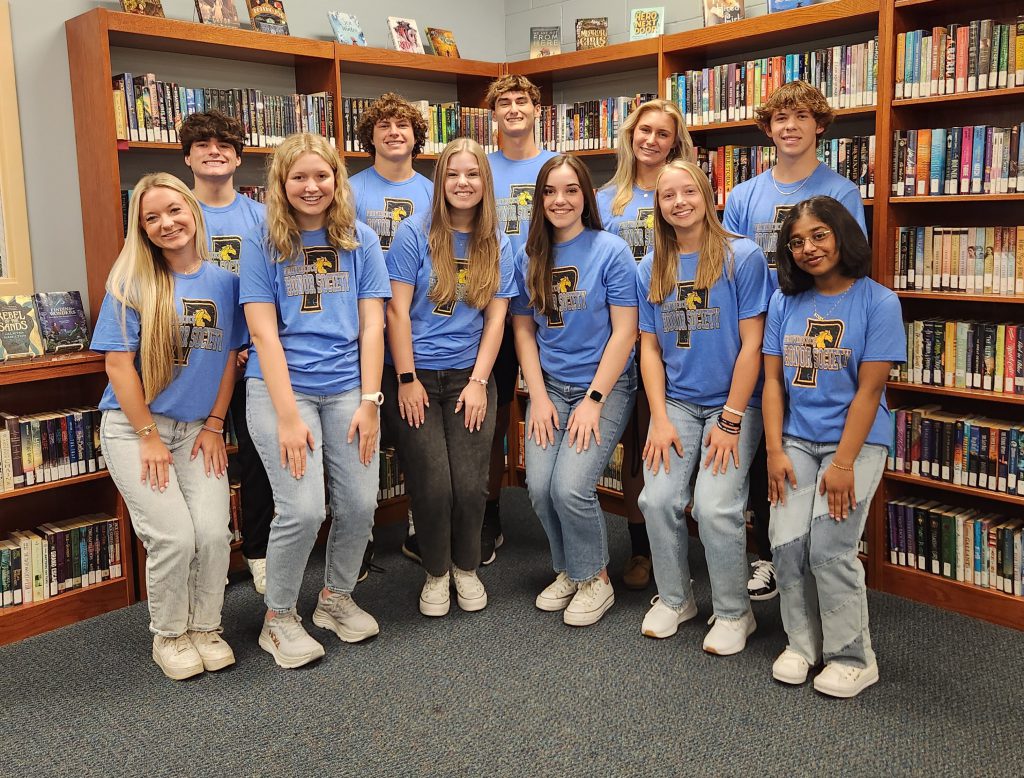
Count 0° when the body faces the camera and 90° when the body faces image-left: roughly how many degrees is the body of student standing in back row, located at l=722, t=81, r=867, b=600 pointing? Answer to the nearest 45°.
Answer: approximately 0°

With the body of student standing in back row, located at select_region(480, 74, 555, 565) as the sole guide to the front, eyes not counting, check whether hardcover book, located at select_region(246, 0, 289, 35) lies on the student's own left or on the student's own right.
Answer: on the student's own right

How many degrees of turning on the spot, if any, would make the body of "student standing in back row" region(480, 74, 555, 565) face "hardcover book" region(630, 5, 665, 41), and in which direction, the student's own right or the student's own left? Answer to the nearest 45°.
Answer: approximately 135° to the student's own left

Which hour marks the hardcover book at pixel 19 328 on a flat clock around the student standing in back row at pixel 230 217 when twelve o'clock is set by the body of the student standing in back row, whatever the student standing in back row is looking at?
The hardcover book is roughly at 3 o'clock from the student standing in back row.

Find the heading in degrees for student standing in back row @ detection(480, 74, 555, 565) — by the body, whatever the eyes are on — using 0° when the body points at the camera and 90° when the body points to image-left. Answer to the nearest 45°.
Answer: approximately 0°

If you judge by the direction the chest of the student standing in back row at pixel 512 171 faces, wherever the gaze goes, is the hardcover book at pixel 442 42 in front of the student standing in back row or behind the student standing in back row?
behind

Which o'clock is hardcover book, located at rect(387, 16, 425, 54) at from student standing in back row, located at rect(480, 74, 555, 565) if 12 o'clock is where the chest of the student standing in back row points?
The hardcover book is roughly at 5 o'clock from the student standing in back row.

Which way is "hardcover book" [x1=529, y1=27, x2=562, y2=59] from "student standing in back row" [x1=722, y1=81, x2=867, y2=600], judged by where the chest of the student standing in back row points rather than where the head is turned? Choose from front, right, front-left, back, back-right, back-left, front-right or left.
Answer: back-right
